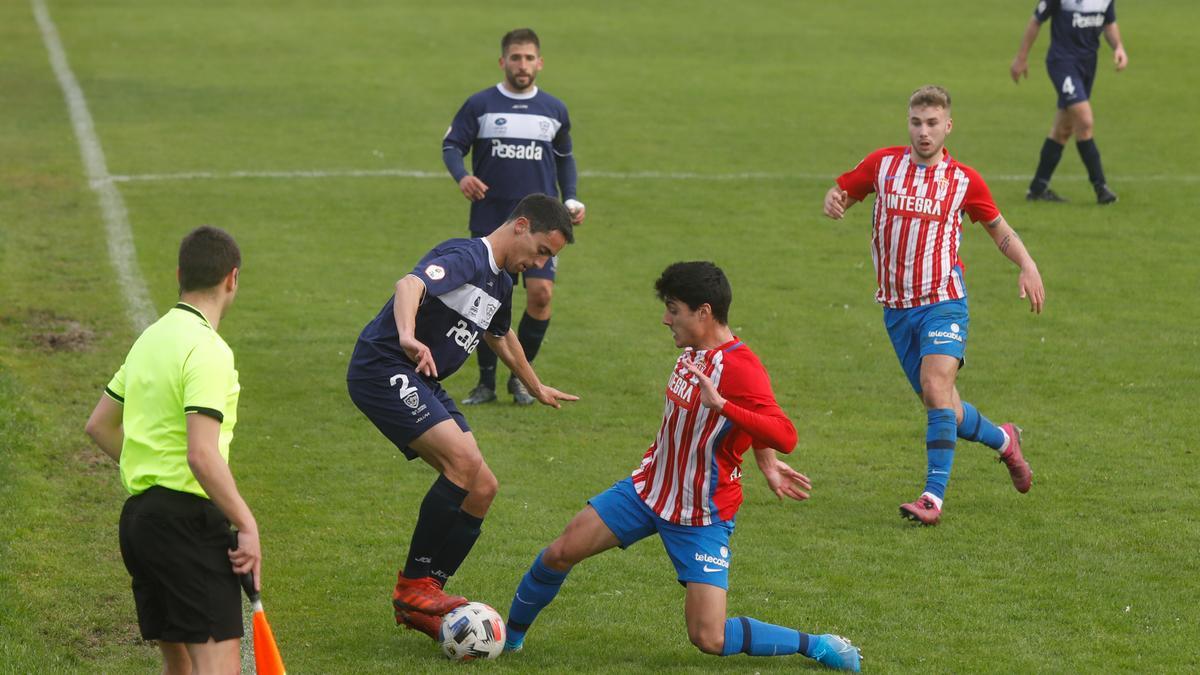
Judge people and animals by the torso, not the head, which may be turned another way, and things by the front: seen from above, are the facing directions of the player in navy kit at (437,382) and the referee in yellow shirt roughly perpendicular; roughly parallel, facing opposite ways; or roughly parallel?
roughly perpendicular

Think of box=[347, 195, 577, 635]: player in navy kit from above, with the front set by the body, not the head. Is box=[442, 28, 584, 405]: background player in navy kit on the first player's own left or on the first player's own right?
on the first player's own left

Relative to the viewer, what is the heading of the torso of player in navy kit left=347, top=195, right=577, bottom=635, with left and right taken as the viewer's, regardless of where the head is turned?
facing the viewer and to the right of the viewer

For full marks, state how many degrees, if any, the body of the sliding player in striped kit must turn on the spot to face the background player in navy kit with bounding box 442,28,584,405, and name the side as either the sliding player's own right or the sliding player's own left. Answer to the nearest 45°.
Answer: approximately 135° to the sliding player's own right

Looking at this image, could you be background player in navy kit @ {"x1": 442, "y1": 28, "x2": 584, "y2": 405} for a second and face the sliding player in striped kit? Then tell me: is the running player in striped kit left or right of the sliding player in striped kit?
left

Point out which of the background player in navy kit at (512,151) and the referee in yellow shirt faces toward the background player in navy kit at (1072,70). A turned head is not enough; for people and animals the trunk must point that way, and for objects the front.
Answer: the referee in yellow shirt

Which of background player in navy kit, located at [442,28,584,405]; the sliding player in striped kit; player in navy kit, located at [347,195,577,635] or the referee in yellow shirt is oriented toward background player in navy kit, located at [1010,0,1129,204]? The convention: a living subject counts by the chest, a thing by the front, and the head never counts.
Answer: the referee in yellow shirt

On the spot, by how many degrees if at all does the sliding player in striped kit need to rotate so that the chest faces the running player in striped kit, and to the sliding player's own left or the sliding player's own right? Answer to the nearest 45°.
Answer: approximately 180°

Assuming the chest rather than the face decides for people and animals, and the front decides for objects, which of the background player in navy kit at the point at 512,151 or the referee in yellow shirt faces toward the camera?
the background player in navy kit

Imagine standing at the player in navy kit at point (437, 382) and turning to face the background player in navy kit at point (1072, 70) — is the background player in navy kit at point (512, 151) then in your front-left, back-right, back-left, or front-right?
front-left

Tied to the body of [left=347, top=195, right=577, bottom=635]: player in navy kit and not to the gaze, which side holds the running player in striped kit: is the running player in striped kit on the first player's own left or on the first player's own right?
on the first player's own left

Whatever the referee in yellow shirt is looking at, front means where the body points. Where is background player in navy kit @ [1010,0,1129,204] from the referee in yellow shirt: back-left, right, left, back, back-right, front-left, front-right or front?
front

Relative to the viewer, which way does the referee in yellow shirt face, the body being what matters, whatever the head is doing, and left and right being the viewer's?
facing away from the viewer and to the right of the viewer

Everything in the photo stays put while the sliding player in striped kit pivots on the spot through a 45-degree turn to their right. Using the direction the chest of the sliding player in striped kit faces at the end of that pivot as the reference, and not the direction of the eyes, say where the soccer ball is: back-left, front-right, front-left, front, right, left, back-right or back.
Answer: front

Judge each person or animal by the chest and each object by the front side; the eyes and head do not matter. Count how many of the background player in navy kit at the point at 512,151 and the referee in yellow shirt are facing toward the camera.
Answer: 1

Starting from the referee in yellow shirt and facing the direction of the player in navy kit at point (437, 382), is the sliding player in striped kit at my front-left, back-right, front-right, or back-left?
front-right

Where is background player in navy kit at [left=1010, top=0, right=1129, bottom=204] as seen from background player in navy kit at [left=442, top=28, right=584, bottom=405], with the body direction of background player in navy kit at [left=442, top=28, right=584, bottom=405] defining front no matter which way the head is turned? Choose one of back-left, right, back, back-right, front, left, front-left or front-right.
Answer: back-left
